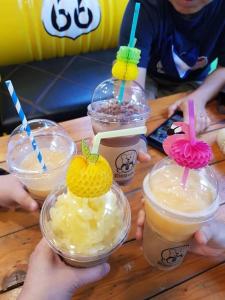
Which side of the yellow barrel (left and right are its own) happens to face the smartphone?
front

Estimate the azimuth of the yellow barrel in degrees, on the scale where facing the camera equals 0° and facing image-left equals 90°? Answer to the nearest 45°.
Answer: approximately 0°

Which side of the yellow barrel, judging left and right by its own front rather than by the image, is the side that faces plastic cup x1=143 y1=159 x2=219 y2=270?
front

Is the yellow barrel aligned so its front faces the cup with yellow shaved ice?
yes
